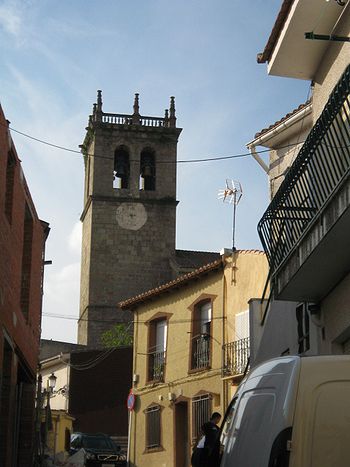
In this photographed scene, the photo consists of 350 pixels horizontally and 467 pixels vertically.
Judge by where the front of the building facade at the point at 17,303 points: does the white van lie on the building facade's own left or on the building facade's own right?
on the building facade's own right

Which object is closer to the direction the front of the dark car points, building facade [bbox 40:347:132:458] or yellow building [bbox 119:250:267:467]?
the yellow building

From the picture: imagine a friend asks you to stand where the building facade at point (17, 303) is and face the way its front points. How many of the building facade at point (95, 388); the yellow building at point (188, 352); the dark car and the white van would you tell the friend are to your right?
1

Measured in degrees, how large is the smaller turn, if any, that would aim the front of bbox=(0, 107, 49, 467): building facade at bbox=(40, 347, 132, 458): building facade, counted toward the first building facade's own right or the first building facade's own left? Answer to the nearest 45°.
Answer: approximately 90° to the first building facade's own left

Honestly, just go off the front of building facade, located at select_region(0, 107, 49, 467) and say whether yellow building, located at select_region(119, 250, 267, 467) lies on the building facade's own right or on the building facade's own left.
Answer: on the building facade's own left

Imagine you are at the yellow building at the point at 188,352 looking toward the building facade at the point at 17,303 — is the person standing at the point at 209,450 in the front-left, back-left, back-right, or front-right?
front-left

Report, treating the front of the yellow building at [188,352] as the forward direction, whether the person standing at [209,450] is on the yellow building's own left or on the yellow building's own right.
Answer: on the yellow building's own left

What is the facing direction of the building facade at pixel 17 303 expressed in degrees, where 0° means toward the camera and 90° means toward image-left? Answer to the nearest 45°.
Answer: approximately 270°

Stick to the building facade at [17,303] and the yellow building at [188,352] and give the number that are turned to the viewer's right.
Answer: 1

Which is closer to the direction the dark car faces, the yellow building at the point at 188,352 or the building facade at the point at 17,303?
the yellow building

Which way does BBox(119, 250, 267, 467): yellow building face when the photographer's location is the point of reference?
facing the viewer and to the left of the viewer

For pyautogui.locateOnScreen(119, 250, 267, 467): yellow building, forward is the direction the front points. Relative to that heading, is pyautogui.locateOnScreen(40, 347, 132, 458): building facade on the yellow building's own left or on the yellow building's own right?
on the yellow building's own right
